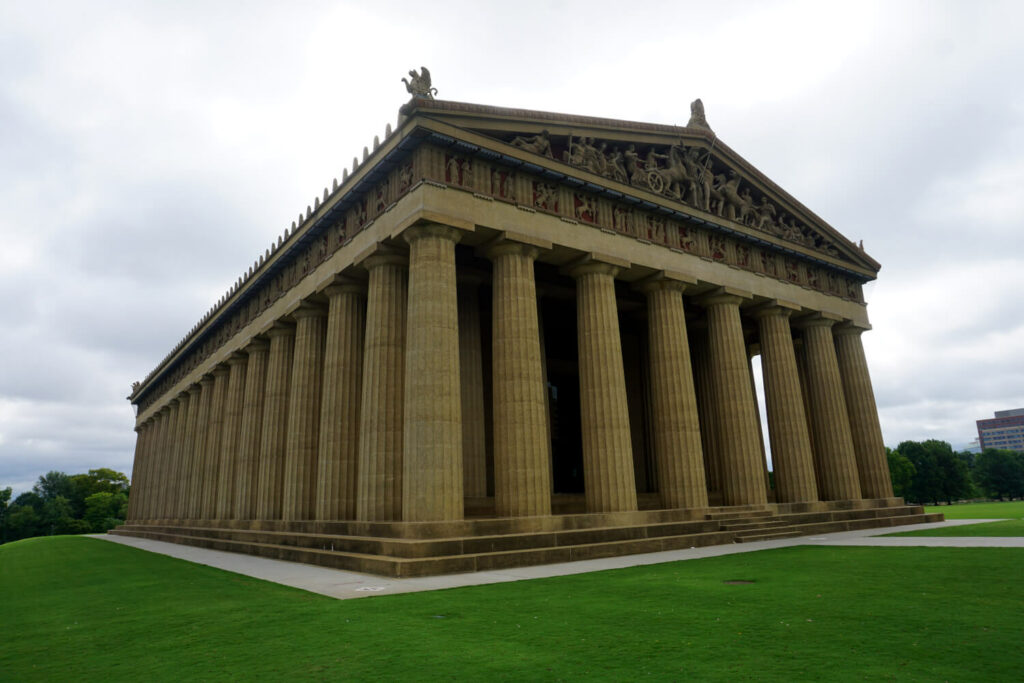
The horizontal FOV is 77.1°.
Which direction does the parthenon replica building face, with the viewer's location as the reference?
facing the viewer and to the right of the viewer
